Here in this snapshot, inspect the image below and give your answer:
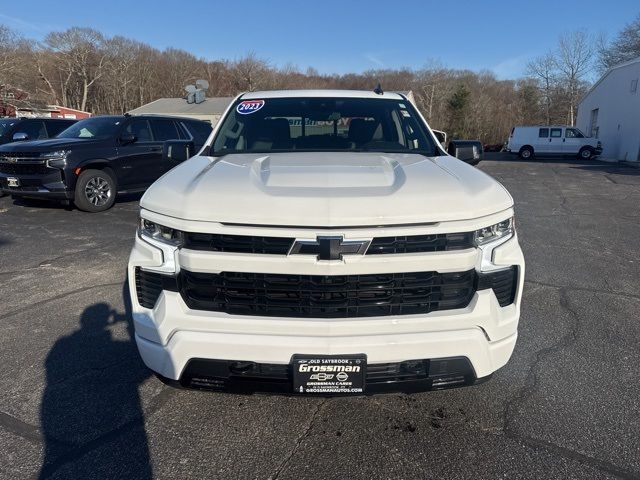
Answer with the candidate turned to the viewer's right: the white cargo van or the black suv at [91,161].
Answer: the white cargo van

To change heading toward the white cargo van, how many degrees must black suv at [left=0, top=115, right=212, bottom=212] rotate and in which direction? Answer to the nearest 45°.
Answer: approximately 180°

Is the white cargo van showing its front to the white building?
yes

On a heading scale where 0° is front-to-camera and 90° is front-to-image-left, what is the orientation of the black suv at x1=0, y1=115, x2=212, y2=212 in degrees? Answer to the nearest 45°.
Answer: approximately 45°

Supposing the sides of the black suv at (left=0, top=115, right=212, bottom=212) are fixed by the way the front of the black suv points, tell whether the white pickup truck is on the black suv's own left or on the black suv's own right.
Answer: on the black suv's own left

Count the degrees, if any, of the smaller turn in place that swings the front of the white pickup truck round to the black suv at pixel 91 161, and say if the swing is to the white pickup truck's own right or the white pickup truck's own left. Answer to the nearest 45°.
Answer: approximately 135° to the white pickup truck's own right

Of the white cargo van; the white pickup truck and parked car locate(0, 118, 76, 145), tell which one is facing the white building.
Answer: the white cargo van

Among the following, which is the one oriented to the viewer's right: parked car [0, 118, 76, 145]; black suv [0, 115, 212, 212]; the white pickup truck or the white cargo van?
the white cargo van

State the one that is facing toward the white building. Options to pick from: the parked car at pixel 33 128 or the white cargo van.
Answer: the white cargo van

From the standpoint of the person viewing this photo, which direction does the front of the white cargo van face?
facing to the right of the viewer

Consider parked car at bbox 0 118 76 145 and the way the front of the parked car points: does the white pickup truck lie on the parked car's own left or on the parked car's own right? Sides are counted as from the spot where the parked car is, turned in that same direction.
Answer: on the parked car's own left

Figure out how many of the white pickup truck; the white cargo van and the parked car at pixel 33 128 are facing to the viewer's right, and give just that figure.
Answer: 1

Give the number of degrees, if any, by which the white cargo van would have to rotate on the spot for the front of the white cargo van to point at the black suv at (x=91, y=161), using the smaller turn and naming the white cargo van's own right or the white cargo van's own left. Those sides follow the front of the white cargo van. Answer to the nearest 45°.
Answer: approximately 90° to the white cargo van's own right
